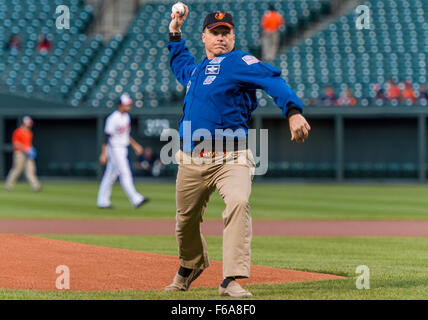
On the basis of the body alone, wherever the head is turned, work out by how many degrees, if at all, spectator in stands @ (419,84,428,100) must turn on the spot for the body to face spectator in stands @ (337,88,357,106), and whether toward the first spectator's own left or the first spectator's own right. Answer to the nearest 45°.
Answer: approximately 90° to the first spectator's own right

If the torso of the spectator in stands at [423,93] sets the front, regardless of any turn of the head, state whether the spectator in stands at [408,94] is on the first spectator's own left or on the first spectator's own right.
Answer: on the first spectator's own right

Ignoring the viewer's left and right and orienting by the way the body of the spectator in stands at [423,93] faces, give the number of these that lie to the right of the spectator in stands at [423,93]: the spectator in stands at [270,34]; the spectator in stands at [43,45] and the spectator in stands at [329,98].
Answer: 3

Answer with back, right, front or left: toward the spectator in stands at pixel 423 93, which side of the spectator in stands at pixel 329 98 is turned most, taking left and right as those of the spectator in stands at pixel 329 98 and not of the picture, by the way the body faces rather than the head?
left

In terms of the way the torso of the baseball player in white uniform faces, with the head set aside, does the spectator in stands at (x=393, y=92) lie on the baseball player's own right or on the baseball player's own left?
on the baseball player's own left

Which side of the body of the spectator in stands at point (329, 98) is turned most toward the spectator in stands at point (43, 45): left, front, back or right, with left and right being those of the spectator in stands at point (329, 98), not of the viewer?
right

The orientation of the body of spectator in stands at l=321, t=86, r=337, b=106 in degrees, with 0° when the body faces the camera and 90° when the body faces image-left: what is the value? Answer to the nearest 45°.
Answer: approximately 0°

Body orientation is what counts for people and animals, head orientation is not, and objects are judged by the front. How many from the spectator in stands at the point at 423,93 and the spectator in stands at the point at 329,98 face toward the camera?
2

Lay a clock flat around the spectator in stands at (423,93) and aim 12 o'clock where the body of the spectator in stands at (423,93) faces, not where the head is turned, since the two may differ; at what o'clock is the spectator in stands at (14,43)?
the spectator in stands at (14,43) is roughly at 3 o'clock from the spectator in stands at (423,93).

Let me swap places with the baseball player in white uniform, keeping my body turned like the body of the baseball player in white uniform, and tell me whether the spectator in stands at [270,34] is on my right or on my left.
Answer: on my left
